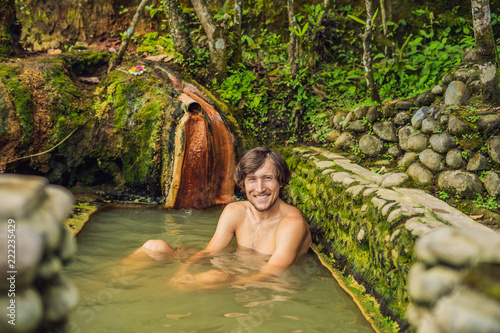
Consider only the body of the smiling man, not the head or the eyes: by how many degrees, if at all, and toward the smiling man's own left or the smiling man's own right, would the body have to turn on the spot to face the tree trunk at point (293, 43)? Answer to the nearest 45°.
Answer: approximately 135° to the smiling man's own right

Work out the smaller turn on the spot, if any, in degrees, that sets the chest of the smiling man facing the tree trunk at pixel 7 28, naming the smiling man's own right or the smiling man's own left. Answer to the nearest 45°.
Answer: approximately 90° to the smiling man's own right

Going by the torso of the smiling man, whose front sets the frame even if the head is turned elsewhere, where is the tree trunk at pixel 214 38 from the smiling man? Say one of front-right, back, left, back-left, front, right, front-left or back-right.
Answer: back-right

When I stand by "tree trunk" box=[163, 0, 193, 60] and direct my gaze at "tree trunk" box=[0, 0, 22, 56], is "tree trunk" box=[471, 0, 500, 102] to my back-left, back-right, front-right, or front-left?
back-left

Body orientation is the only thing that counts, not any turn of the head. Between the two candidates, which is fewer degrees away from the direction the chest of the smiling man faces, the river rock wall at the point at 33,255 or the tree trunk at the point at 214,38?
the river rock wall

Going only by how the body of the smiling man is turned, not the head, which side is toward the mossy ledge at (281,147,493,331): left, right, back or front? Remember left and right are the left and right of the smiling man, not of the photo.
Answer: left

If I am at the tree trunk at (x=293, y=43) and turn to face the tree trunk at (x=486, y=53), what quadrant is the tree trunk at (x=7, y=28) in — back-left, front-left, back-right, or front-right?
back-right

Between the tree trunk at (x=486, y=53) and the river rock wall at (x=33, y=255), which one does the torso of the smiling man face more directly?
the river rock wall

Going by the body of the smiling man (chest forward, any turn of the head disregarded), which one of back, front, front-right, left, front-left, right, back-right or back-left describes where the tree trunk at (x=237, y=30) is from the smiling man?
back-right

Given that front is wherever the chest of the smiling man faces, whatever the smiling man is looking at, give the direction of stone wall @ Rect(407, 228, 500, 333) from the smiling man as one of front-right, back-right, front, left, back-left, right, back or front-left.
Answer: front-left

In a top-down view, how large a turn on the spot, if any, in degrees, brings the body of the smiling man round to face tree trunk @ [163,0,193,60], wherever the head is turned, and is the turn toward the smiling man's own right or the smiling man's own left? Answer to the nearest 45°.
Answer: approximately 135° to the smiling man's own right

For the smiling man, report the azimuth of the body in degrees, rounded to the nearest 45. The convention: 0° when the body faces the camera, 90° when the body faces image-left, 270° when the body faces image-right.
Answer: approximately 45°

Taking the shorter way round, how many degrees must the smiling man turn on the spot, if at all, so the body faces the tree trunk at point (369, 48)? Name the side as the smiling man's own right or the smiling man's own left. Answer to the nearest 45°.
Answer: approximately 180°
